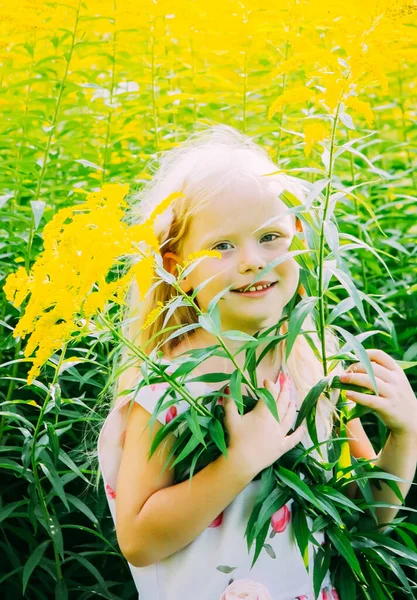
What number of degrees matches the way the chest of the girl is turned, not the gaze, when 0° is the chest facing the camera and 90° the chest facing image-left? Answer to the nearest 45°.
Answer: approximately 315°
